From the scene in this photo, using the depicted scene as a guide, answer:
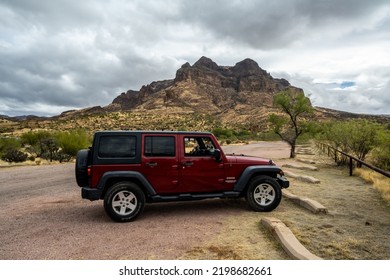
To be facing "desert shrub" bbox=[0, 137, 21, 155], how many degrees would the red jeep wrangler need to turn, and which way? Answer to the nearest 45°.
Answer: approximately 135° to its left

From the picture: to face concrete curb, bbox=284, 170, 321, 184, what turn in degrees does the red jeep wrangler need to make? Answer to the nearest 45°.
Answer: approximately 45° to its left

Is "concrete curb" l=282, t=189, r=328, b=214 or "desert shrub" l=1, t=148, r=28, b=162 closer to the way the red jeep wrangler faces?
the concrete curb

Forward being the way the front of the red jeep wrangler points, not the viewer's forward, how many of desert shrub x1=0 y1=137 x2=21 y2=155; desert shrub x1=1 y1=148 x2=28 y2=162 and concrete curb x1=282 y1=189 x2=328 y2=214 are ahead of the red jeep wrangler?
1

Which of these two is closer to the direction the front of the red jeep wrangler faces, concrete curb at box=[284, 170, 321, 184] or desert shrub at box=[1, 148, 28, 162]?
the concrete curb

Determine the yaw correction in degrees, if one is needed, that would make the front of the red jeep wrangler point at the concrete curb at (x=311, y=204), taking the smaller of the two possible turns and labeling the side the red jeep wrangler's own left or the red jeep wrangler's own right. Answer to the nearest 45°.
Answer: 0° — it already faces it

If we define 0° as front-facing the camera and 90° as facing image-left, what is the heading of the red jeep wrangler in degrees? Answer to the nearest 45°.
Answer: approximately 270°

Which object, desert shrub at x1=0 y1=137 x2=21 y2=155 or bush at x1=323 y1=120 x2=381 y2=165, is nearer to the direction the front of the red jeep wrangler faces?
the bush

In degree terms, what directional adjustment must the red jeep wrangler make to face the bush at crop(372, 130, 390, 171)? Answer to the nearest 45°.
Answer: approximately 45° to its left
